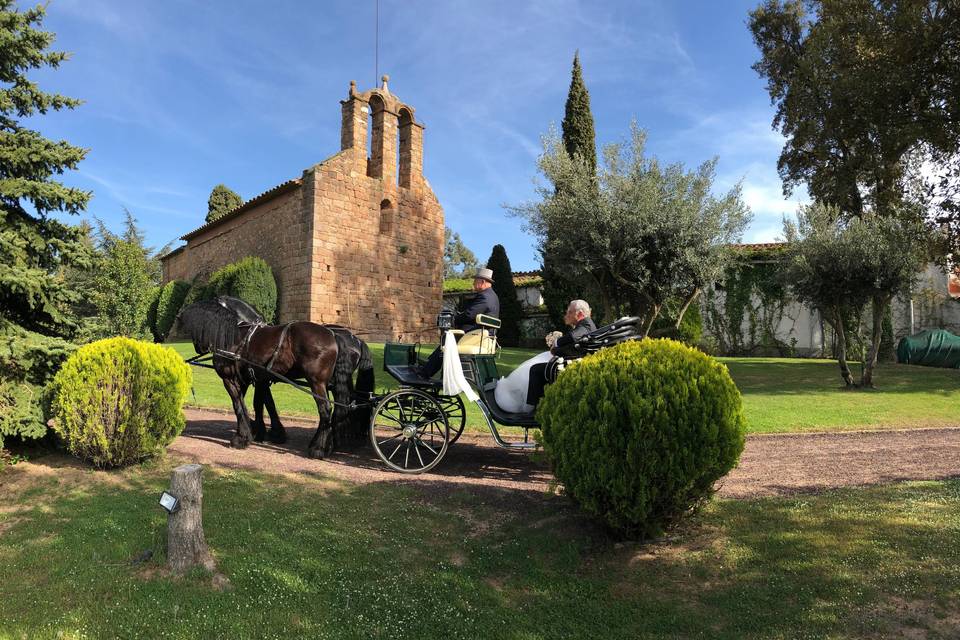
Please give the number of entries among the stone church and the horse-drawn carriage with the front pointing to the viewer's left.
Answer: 1

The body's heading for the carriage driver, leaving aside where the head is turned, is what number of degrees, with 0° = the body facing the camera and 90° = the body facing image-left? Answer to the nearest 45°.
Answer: approximately 90°

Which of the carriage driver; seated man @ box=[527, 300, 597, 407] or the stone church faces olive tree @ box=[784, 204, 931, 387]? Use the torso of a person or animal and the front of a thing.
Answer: the stone church

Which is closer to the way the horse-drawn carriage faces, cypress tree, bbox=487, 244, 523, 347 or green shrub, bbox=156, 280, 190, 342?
the green shrub

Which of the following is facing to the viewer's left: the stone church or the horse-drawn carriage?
the horse-drawn carriage

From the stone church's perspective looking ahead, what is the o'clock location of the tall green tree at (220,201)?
The tall green tree is roughly at 7 o'clock from the stone church.

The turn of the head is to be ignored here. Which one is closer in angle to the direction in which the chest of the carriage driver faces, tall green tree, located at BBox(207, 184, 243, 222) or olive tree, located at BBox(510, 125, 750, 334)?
the tall green tree

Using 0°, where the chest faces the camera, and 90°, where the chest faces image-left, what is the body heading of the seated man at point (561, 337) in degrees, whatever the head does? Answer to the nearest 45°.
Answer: approximately 90°

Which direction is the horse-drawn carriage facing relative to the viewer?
to the viewer's left

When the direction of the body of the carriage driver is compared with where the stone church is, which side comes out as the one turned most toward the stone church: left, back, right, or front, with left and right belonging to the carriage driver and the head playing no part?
right

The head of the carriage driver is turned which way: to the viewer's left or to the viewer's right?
to the viewer's left

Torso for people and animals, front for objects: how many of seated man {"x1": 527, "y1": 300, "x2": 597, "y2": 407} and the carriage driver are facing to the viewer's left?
2

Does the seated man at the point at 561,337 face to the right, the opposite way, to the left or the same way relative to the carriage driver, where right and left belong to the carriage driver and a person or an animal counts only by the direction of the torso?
the same way

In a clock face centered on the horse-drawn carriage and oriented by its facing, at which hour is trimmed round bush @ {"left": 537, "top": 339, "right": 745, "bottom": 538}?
The trimmed round bush is roughly at 8 o'clock from the horse-drawn carriage.

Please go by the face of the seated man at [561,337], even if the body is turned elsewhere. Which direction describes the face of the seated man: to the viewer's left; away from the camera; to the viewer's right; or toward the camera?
to the viewer's left
